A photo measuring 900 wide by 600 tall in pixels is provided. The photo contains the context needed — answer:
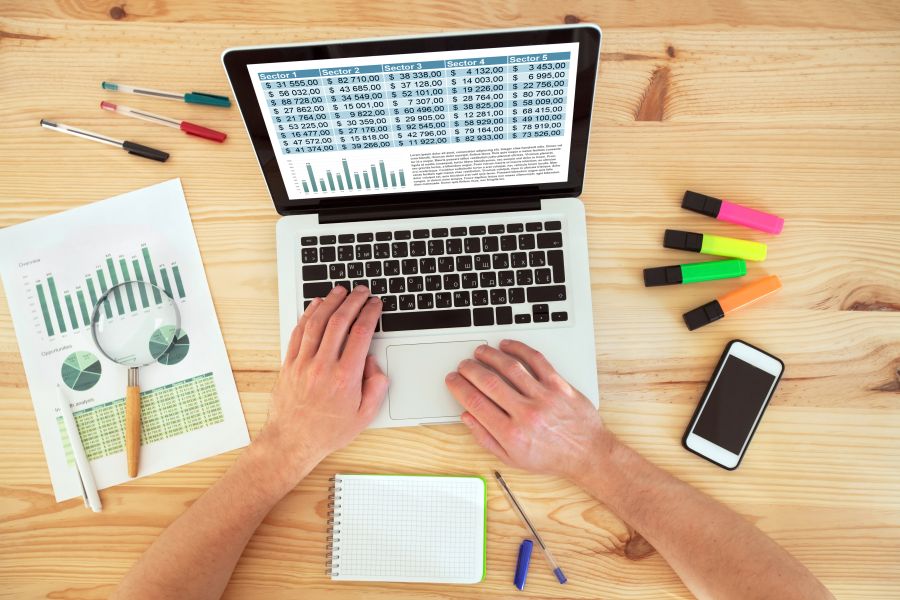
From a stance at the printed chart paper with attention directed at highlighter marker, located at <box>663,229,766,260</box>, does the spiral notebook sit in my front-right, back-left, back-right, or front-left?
front-right

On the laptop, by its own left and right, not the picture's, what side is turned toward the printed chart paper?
right

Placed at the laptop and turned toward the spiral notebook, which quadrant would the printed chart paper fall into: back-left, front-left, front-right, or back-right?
front-right

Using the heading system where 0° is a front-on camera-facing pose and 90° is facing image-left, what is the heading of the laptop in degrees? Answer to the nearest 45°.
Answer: approximately 0°

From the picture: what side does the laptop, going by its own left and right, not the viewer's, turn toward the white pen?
right

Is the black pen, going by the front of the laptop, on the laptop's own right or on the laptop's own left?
on the laptop's own right
